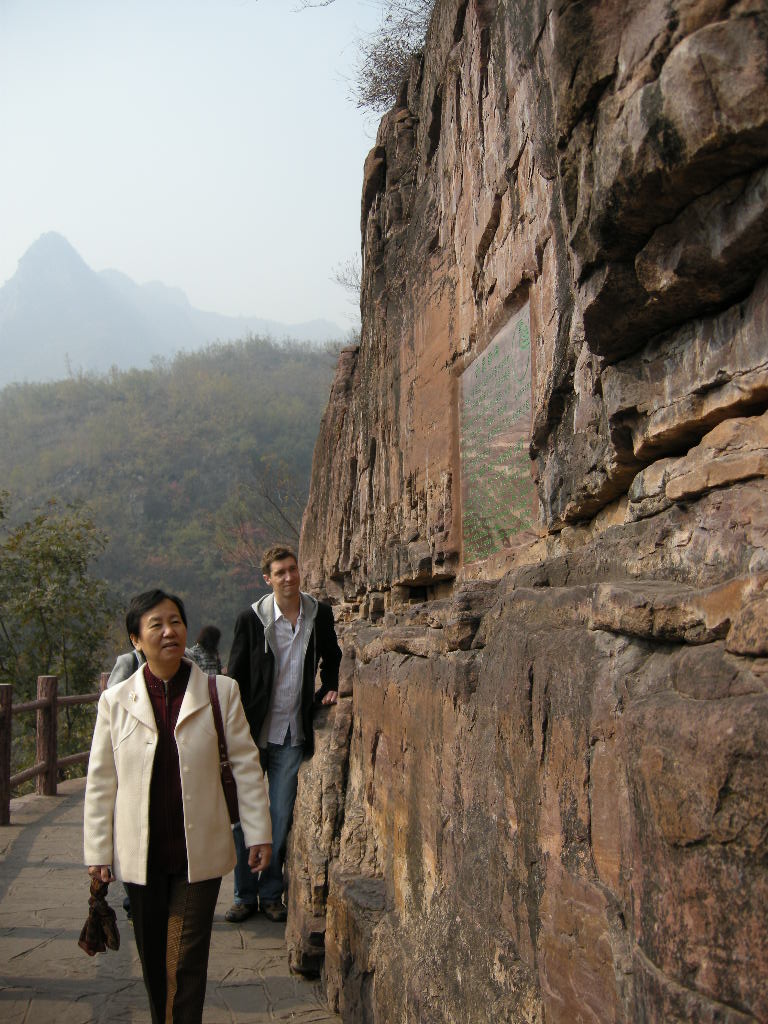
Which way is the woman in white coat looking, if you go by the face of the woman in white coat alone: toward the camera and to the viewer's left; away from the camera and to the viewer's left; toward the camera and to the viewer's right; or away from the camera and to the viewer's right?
toward the camera and to the viewer's right

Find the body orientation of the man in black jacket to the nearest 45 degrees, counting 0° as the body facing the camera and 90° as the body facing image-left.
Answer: approximately 0°

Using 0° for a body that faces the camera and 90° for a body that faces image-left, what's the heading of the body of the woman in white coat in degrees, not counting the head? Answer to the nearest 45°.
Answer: approximately 0°

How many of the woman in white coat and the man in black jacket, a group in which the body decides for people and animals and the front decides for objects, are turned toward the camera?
2

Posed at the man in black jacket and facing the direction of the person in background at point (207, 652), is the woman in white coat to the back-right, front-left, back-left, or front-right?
back-left

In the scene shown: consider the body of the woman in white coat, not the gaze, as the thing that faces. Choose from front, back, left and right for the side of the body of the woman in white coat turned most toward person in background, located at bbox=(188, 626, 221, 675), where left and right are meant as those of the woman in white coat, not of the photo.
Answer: back

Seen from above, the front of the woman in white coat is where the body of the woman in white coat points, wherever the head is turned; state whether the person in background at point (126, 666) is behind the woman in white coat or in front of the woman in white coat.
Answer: behind
